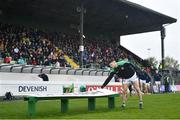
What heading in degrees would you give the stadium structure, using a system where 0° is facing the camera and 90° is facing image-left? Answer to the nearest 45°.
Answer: approximately 315°

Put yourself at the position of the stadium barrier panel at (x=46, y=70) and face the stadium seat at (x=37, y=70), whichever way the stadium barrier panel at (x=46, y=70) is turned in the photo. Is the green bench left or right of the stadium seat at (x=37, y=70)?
left
